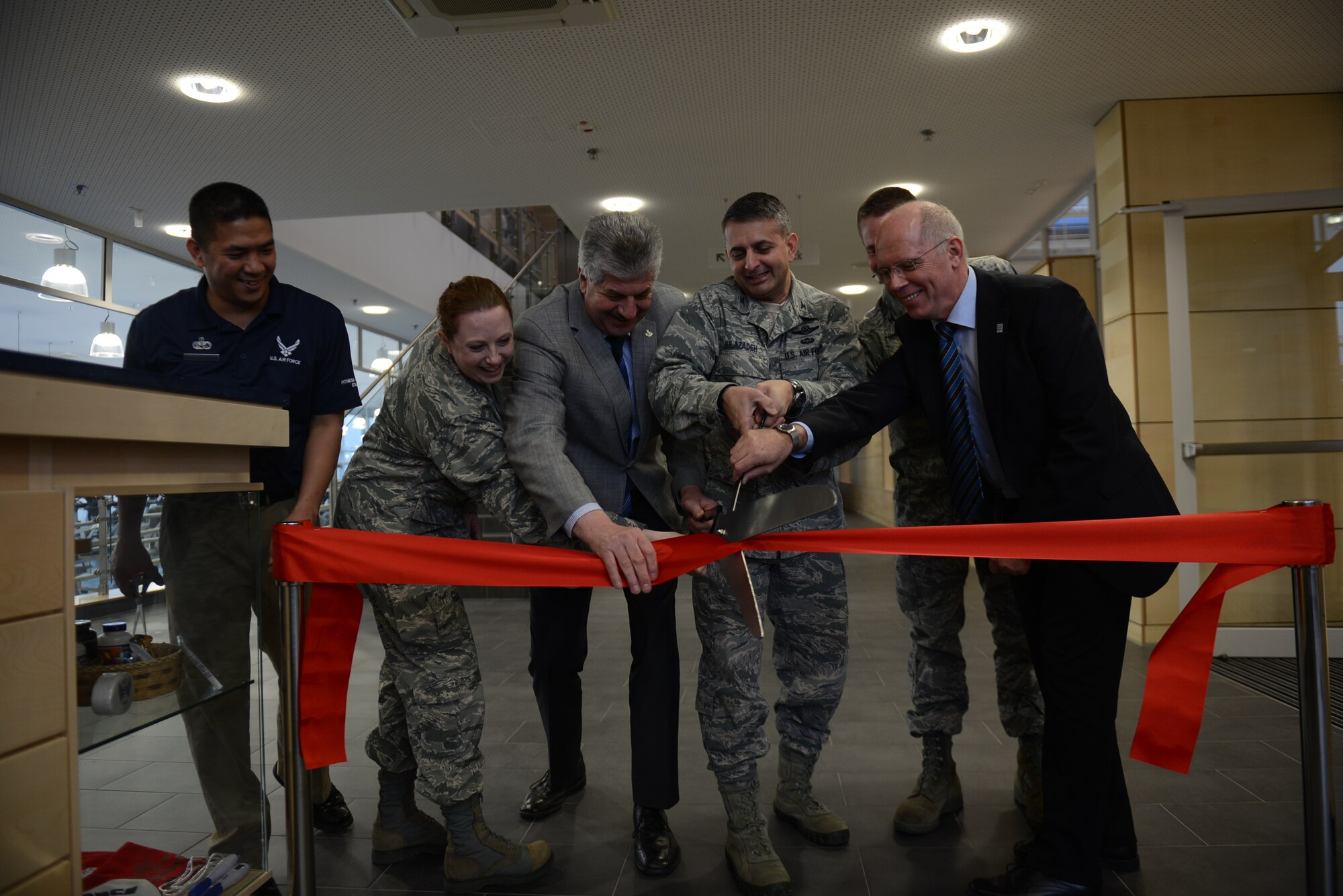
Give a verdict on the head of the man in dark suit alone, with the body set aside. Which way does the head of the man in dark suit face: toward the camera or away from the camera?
toward the camera

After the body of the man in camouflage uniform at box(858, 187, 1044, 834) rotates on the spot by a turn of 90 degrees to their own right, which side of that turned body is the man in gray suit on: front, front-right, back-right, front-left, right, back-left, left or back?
front-left

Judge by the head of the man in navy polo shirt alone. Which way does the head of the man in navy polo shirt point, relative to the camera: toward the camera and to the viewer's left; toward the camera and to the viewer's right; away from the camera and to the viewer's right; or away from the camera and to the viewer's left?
toward the camera and to the viewer's right

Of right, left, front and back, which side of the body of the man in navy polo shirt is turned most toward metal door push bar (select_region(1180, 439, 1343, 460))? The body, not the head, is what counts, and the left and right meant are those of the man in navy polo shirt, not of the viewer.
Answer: left

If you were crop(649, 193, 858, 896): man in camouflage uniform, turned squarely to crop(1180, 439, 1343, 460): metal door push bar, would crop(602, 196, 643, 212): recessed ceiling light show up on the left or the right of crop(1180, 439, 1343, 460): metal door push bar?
left

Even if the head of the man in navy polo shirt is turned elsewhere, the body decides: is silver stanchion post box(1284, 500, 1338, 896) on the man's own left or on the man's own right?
on the man's own left

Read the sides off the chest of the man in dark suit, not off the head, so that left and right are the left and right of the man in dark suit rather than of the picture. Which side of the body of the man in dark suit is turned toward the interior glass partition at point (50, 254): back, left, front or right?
right

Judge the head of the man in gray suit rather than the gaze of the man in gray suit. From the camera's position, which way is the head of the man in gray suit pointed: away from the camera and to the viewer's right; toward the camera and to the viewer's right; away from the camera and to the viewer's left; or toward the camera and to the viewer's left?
toward the camera and to the viewer's right

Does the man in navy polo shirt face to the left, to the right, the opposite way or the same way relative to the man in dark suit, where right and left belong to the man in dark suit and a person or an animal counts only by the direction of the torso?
to the left

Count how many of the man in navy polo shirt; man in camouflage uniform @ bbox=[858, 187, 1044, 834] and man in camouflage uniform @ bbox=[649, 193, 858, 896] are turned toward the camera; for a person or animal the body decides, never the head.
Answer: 3

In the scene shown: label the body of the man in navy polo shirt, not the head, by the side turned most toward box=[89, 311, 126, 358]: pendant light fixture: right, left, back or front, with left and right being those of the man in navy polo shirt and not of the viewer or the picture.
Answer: back

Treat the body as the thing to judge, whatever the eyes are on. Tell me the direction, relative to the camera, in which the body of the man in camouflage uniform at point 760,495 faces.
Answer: toward the camera

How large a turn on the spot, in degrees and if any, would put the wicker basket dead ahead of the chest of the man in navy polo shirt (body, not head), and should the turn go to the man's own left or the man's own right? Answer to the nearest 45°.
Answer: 0° — they already face it

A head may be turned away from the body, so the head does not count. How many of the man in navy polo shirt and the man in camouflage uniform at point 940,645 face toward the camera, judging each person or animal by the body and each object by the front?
2

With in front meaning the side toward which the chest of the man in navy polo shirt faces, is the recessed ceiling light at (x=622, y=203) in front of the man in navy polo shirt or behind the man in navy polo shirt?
behind
